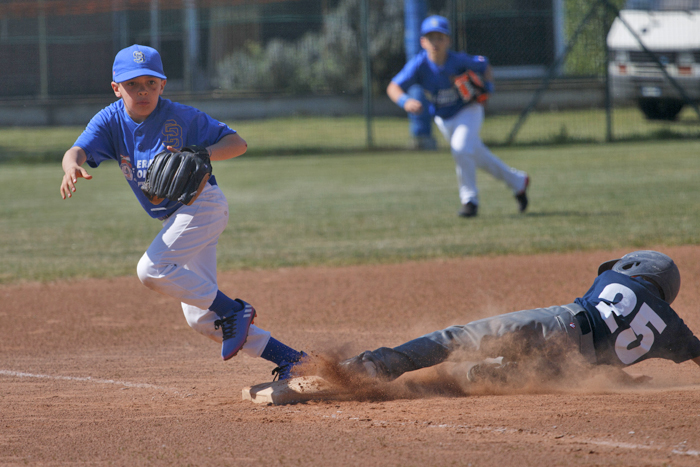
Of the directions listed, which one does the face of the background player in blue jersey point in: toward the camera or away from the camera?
toward the camera

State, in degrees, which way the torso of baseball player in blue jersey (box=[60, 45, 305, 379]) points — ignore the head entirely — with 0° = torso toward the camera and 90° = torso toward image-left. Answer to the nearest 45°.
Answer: approximately 45°

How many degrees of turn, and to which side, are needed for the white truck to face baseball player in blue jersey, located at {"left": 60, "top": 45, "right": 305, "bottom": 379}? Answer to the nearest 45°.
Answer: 0° — it already faces them

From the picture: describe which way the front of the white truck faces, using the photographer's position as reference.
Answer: facing the viewer

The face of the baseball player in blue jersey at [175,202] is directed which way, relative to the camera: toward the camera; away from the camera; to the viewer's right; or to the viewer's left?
toward the camera

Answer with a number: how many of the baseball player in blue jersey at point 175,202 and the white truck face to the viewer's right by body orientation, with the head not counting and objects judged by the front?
0
